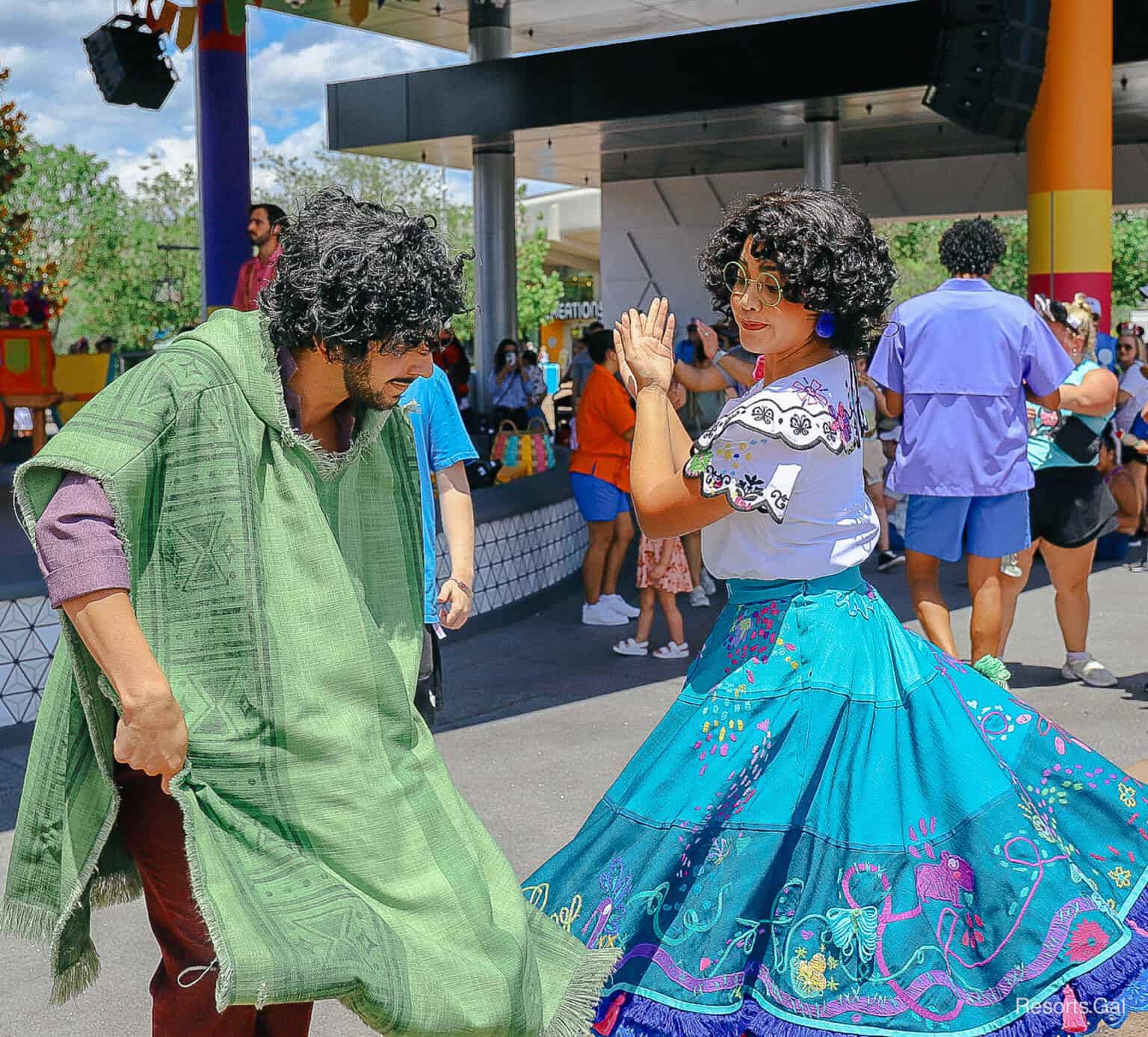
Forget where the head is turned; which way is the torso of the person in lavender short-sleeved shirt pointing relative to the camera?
away from the camera

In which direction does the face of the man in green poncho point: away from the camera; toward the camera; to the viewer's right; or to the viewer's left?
to the viewer's right

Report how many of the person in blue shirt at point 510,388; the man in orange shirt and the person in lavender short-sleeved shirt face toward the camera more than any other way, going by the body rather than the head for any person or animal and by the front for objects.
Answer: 1

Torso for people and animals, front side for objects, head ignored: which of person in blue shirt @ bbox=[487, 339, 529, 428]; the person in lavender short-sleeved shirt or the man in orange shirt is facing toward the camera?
the person in blue shirt

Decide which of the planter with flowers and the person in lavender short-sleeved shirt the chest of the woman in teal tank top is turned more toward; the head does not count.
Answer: the person in lavender short-sleeved shirt

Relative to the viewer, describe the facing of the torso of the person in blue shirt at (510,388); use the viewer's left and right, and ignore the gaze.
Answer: facing the viewer

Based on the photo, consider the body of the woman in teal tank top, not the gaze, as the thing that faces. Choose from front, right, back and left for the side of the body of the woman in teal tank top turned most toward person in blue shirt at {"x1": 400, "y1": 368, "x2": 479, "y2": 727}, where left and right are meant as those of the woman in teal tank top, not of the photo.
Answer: front

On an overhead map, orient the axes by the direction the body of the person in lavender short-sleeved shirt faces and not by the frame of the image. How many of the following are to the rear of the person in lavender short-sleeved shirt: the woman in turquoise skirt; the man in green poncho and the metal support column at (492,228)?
2

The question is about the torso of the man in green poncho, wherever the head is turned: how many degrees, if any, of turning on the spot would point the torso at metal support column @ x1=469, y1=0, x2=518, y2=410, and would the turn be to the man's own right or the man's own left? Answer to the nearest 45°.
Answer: approximately 135° to the man's own left
